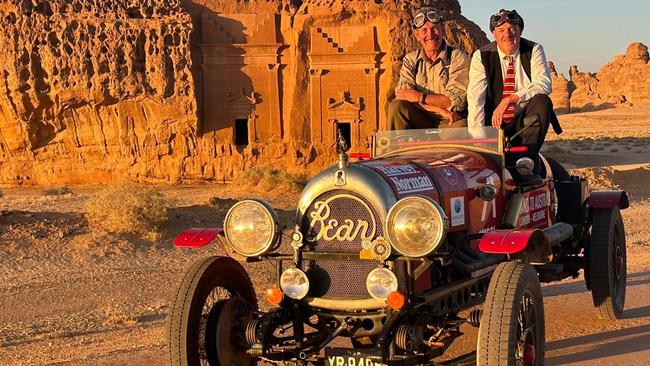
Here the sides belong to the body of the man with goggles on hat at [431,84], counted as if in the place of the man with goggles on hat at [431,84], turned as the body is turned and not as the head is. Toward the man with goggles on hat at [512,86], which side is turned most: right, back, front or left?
left

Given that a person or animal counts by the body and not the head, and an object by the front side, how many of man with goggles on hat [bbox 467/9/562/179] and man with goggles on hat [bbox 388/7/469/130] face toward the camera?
2

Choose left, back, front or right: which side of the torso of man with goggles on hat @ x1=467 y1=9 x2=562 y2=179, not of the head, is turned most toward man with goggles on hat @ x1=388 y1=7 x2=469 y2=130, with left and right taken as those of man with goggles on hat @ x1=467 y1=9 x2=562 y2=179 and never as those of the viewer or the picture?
right

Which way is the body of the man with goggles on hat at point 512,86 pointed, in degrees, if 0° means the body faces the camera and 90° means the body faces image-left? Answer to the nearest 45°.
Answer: approximately 0°
